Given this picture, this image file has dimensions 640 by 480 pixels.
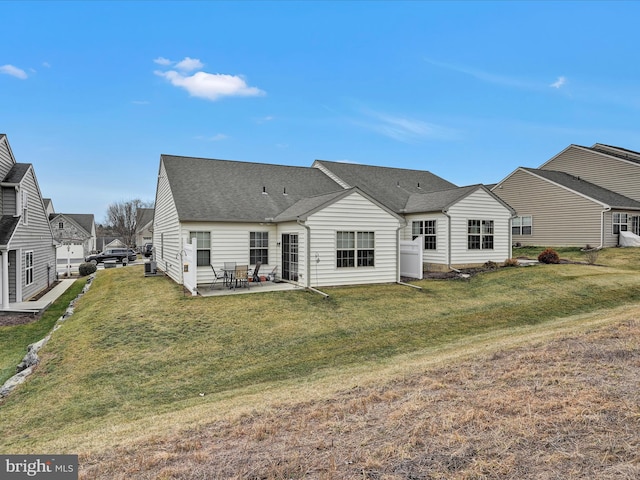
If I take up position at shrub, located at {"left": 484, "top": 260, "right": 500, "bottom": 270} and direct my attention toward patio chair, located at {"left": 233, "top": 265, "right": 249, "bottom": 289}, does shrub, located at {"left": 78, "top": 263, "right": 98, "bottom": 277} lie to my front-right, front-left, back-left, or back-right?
front-right

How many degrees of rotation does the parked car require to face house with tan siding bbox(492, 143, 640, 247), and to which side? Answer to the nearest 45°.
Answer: approximately 135° to its left

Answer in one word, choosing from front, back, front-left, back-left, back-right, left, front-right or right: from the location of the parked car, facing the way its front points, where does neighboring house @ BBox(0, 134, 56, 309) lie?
left

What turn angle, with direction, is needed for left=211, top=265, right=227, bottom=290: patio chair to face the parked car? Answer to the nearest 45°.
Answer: approximately 90° to its left

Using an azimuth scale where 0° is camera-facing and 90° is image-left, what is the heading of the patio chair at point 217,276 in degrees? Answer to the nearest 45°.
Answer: approximately 270°

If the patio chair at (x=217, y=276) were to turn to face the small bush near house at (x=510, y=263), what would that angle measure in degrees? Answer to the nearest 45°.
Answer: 0° — it already faces it

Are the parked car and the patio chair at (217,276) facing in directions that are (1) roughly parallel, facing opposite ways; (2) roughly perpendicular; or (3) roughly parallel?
roughly parallel, facing opposite ways

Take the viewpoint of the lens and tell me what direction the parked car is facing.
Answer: facing to the left of the viewer

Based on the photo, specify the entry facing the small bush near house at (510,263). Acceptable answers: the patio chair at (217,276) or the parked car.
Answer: the patio chair

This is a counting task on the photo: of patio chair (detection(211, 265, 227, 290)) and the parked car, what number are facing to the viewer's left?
1

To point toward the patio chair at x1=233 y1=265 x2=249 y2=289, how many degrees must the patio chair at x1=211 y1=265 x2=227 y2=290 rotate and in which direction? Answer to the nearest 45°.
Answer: approximately 45° to its right

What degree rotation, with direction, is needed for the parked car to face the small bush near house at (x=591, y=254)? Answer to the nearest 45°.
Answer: approximately 135° to its left

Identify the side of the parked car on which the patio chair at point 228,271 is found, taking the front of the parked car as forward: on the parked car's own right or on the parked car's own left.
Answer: on the parked car's own left
